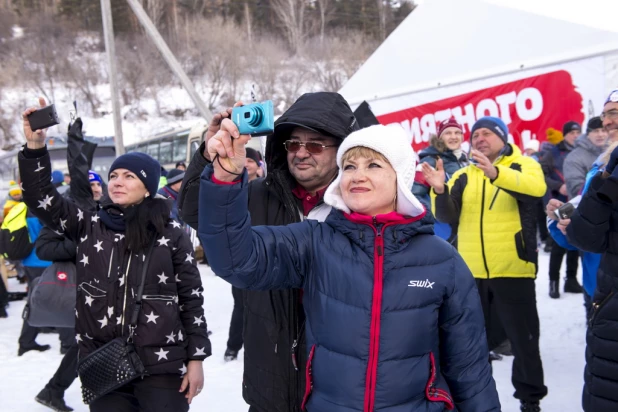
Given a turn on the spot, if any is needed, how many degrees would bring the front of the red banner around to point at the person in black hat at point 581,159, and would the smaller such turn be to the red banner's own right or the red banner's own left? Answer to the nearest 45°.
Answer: approximately 45° to the red banner's own left

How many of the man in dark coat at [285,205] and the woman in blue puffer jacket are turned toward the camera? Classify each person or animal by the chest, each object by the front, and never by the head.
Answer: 2

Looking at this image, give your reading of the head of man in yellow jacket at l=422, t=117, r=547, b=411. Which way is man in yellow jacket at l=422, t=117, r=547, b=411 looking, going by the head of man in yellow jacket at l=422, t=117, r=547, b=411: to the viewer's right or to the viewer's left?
to the viewer's left

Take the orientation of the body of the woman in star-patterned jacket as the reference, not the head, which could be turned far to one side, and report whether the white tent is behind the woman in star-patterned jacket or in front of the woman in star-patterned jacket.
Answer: behind

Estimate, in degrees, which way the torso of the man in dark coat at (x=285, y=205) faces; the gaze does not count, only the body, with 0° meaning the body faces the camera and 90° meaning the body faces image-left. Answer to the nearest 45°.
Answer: approximately 0°

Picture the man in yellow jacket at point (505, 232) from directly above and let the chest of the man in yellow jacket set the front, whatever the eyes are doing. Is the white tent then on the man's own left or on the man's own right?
on the man's own right

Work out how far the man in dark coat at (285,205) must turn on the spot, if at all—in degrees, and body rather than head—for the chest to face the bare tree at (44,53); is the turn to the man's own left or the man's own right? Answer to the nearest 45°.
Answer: approximately 180°

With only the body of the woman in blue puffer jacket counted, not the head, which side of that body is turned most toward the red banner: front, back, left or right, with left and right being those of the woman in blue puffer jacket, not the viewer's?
back

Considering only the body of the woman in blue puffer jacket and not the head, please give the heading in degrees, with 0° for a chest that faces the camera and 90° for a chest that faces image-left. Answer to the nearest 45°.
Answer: approximately 0°
